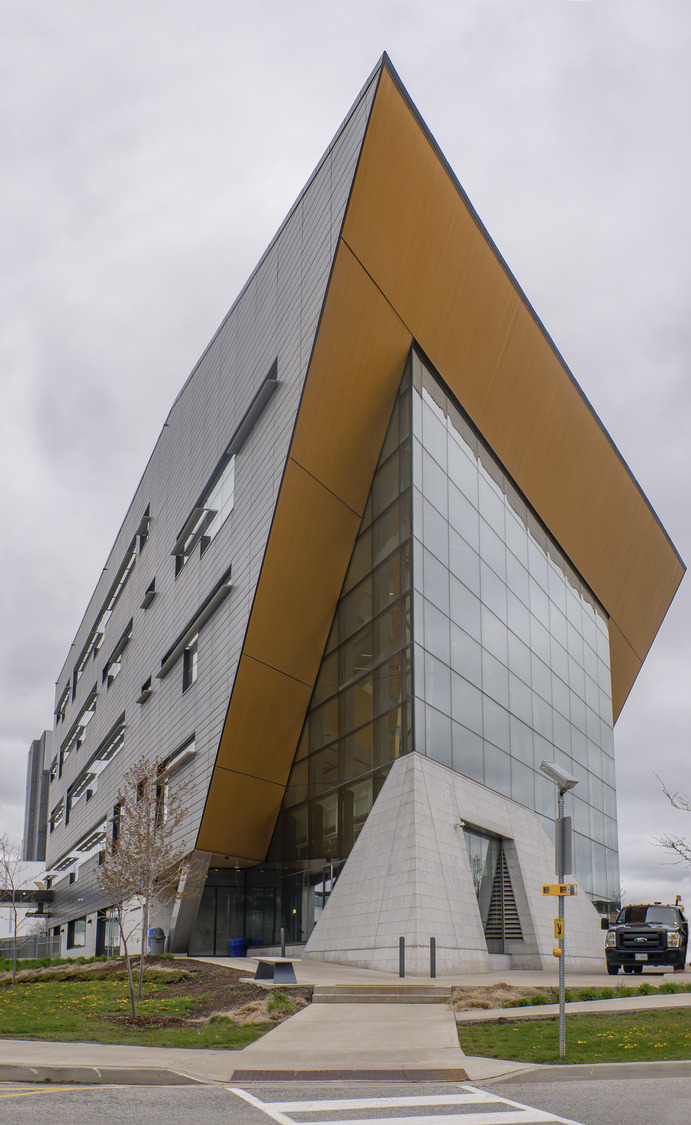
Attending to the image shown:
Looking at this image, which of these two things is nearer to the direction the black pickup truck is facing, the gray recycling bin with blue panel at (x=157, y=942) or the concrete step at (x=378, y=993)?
the concrete step

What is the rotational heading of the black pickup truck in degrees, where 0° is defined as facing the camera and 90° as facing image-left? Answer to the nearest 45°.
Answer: approximately 0°

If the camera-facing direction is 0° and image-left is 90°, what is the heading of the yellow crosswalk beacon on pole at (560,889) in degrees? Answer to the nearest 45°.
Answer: approximately 0°

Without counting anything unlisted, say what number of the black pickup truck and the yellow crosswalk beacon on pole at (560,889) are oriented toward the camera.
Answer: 2

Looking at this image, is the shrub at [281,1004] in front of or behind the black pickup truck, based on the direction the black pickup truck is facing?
in front
